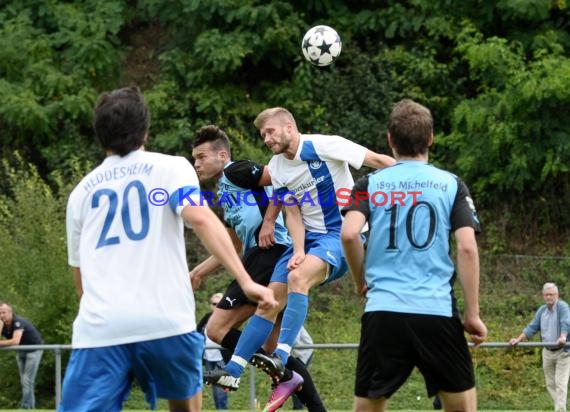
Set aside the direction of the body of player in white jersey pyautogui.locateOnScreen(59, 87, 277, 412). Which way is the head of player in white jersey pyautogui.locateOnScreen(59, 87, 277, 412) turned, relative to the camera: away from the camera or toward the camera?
away from the camera

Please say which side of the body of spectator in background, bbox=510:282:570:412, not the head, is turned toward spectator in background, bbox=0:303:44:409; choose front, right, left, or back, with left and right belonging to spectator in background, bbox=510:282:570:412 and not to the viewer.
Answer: right

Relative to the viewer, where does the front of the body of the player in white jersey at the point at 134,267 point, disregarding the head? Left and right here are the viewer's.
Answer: facing away from the viewer

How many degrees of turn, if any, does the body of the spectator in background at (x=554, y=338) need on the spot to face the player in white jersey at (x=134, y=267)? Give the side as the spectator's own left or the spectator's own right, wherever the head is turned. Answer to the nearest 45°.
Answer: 0° — they already face them

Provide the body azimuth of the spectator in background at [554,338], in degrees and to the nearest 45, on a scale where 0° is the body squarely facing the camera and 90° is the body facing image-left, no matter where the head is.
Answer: approximately 0°

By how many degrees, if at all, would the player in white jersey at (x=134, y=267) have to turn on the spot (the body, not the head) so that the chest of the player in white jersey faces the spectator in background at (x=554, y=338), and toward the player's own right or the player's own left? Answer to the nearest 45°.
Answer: approximately 45° to the player's own right

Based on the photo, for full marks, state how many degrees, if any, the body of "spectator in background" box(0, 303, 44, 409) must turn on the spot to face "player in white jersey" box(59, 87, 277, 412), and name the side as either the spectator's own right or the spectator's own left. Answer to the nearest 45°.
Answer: approximately 45° to the spectator's own left

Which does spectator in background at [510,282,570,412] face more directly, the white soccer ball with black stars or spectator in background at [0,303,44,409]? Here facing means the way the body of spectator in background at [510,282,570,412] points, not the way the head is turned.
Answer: the white soccer ball with black stars

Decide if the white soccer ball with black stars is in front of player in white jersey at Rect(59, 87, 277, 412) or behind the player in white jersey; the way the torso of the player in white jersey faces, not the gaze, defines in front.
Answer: in front
